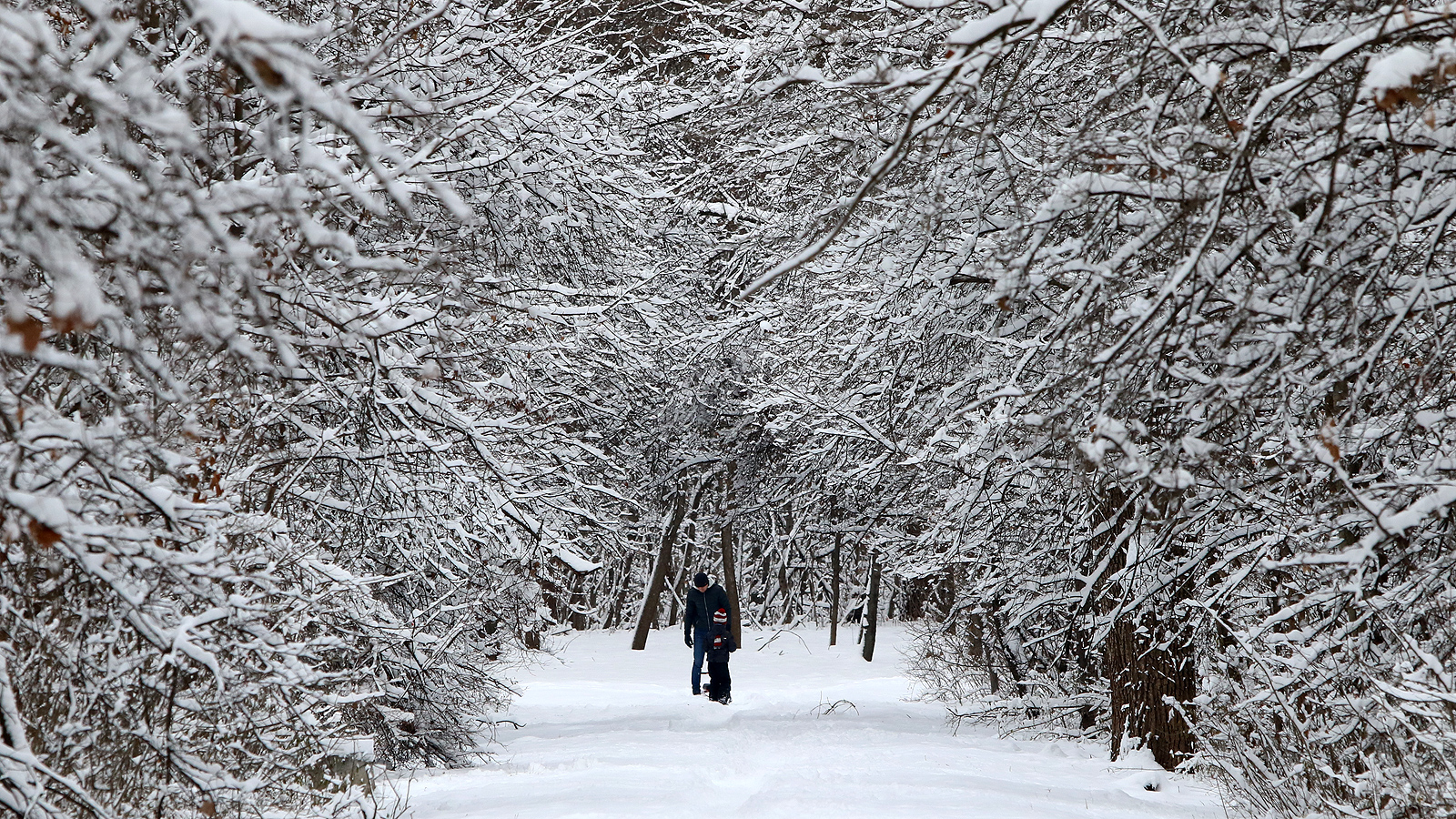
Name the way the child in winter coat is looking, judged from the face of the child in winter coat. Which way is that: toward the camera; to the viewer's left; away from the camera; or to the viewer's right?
away from the camera

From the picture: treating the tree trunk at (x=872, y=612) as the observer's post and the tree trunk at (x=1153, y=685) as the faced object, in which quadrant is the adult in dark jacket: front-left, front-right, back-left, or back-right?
front-right

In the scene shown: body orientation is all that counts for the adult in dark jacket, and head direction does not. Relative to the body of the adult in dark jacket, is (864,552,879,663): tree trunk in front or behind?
behind

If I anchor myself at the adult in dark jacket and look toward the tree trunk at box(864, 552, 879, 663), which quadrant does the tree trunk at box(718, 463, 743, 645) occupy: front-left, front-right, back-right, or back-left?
front-left

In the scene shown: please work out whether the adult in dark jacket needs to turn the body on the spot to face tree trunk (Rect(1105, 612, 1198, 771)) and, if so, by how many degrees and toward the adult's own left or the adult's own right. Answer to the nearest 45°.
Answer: approximately 45° to the adult's own left

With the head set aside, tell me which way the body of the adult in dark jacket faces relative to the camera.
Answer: toward the camera

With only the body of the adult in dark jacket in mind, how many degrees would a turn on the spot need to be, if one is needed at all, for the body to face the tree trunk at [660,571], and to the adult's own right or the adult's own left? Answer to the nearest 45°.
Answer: approximately 180°

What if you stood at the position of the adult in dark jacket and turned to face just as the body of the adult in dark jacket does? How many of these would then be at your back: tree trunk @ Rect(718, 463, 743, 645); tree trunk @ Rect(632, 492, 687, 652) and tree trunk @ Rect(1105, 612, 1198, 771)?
2

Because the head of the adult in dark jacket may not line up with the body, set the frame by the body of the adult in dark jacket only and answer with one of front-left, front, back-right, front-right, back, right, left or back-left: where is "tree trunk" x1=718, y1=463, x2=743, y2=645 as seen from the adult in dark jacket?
back

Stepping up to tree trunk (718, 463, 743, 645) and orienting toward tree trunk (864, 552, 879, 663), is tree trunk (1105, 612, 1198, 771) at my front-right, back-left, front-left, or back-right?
front-right
